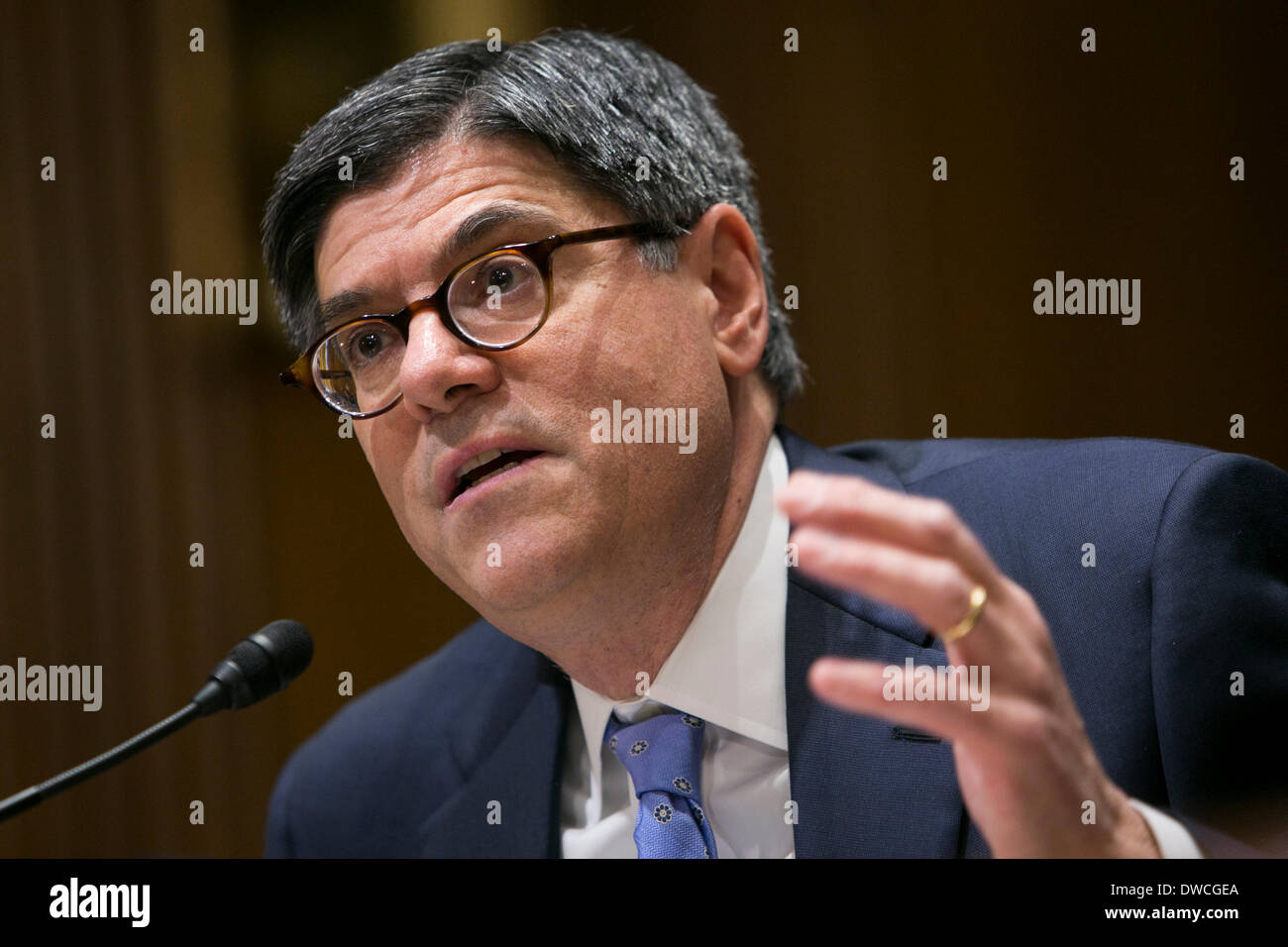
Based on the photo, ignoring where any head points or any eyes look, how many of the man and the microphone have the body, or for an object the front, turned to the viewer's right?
1

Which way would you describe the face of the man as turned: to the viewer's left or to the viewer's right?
to the viewer's left

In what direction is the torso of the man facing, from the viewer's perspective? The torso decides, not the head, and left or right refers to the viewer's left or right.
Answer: facing the viewer and to the left of the viewer

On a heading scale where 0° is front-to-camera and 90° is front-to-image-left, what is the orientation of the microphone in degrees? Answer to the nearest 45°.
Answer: approximately 270°

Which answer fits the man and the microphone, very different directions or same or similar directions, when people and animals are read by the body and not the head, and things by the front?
very different directions
